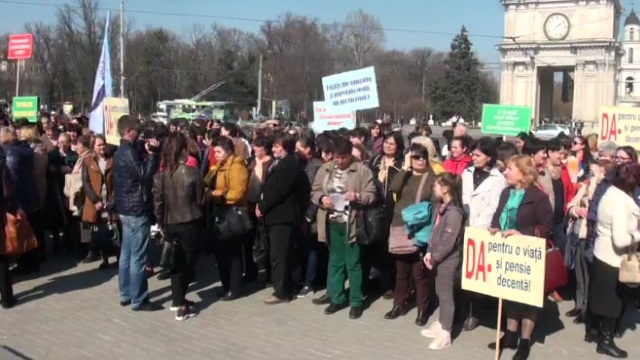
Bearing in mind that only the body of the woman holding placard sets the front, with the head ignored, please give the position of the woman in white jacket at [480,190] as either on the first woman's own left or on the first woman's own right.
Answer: on the first woman's own right

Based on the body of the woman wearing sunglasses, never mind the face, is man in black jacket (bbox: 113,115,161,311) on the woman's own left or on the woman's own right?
on the woman's own right

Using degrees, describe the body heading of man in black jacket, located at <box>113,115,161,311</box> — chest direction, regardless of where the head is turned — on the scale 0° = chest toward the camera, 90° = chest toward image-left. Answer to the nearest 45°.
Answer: approximately 270°

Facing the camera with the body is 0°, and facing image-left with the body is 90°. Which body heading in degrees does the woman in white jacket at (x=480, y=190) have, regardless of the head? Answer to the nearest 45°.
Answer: approximately 45°

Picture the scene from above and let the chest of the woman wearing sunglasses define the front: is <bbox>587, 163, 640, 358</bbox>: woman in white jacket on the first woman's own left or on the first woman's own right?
on the first woman's own left

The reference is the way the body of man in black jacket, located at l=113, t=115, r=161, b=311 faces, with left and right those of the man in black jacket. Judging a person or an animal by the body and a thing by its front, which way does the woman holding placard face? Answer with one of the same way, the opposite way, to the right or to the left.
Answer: the opposite way

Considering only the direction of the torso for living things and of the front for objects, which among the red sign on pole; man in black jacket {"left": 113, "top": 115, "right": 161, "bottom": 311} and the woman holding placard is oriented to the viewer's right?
the man in black jacket

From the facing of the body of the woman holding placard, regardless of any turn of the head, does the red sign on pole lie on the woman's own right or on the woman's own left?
on the woman's own right
